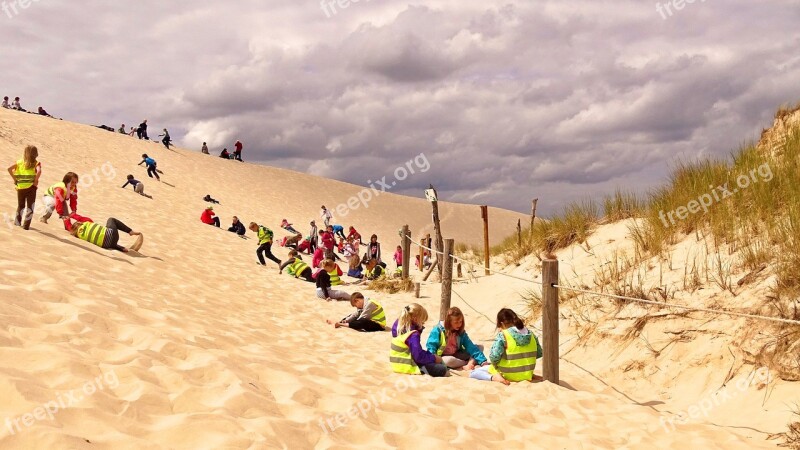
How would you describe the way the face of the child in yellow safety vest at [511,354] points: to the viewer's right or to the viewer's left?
to the viewer's left

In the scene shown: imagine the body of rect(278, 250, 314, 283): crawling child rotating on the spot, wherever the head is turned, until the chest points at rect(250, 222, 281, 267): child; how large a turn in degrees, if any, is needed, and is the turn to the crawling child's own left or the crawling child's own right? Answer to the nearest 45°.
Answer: approximately 45° to the crawling child's own right

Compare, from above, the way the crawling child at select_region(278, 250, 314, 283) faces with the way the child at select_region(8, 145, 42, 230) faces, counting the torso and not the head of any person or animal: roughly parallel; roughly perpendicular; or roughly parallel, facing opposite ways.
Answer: roughly perpendicular

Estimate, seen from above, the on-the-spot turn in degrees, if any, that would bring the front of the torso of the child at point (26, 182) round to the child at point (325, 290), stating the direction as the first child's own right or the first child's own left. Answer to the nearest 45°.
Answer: approximately 90° to the first child's own right
